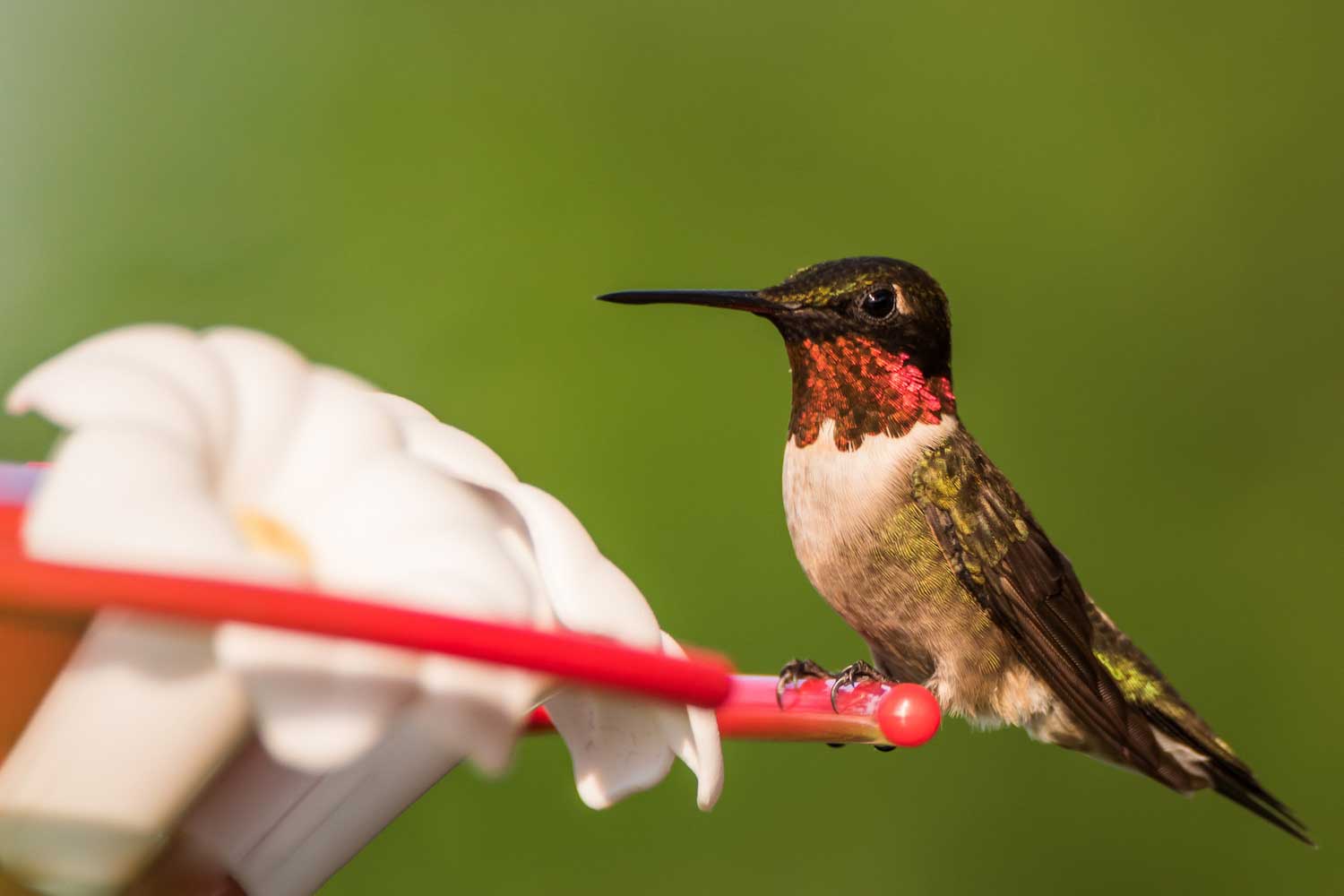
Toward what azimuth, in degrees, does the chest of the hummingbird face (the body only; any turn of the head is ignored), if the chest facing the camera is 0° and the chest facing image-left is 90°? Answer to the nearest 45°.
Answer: approximately 90°
